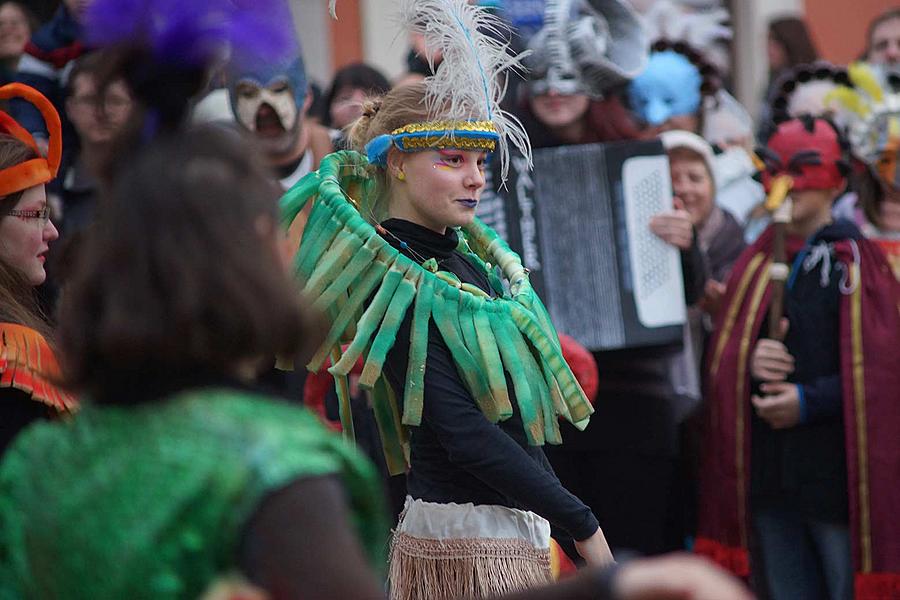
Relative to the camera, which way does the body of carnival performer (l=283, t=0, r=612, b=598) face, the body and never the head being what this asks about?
to the viewer's right

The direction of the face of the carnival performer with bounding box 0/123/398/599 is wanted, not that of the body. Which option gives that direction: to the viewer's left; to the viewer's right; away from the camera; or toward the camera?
away from the camera

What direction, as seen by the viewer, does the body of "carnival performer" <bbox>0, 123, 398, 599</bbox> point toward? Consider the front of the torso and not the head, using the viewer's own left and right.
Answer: facing away from the viewer and to the right of the viewer

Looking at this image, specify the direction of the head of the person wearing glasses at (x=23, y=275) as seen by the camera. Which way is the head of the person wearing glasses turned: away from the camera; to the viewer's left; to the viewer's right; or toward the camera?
to the viewer's right

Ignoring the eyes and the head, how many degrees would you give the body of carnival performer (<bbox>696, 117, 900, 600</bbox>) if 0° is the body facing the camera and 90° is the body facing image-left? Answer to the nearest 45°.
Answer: approximately 45°

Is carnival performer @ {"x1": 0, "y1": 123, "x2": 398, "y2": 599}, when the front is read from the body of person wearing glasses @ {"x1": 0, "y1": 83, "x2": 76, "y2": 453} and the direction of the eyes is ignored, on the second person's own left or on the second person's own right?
on the second person's own right

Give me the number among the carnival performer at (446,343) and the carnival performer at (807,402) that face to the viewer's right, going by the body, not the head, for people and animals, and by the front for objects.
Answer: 1

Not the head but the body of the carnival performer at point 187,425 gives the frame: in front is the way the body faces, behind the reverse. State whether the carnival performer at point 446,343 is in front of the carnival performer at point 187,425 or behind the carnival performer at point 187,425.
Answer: in front

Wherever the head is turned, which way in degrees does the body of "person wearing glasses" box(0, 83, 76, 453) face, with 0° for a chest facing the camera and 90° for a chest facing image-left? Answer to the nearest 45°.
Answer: approximately 270°

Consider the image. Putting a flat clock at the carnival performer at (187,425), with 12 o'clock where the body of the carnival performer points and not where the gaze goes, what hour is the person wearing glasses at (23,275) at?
The person wearing glasses is roughly at 10 o'clock from the carnival performer.

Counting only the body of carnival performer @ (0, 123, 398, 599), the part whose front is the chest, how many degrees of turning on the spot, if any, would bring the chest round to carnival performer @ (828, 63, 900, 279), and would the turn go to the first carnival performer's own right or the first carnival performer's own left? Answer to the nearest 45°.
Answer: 0° — they already face them

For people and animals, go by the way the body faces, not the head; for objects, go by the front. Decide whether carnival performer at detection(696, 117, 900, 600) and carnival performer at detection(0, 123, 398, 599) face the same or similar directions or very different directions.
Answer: very different directions

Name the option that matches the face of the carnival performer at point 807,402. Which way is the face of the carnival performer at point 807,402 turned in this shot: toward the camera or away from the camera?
toward the camera

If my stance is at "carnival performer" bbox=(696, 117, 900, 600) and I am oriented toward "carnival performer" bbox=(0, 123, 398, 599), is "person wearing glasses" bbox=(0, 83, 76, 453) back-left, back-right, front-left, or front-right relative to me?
front-right
